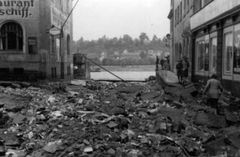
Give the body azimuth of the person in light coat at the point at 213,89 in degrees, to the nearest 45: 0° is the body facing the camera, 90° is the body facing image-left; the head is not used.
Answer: approximately 180°
